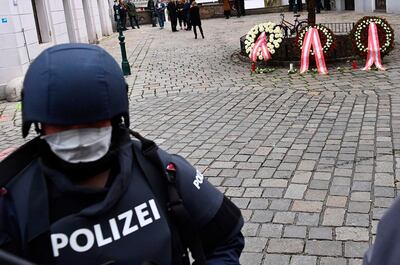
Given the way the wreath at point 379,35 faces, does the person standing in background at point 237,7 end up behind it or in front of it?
behind

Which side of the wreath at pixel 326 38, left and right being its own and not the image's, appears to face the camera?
front

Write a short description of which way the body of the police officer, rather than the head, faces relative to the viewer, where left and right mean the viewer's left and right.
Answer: facing the viewer

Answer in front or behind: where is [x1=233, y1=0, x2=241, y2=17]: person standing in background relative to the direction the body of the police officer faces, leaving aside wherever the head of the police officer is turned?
behind

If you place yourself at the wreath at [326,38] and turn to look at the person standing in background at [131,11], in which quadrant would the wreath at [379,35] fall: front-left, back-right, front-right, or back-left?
back-right

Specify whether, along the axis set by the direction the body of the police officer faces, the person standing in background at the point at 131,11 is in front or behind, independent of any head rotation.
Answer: behind

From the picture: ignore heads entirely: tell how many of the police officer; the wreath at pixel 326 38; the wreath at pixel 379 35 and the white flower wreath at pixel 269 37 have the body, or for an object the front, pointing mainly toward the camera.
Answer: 4

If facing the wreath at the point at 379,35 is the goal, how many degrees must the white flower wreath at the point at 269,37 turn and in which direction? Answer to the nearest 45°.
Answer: approximately 90° to its left

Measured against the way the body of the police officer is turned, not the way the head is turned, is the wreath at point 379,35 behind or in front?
behind

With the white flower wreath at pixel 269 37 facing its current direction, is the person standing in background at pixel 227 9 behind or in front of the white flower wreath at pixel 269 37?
behind

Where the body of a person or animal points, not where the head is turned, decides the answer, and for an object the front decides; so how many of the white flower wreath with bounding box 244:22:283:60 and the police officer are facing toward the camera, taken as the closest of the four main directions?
2

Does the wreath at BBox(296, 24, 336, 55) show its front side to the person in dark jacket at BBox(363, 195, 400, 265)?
yes

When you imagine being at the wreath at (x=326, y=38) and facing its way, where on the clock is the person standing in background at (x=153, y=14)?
The person standing in background is roughly at 5 o'clock from the wreath.
